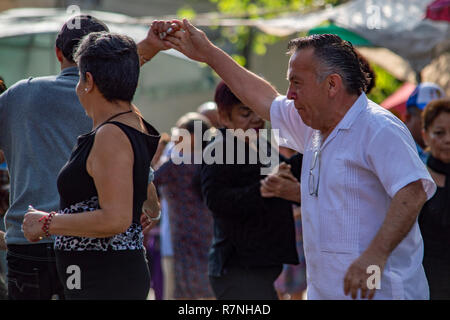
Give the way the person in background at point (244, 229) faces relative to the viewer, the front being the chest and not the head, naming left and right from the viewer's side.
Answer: facing the viewer and to the right of the viewer

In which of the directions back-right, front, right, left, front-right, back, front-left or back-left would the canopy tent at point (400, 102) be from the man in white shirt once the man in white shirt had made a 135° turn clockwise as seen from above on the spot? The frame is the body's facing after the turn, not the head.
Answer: front

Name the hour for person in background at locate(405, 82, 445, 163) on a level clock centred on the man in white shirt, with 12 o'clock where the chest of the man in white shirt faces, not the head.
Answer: The person in background is roughly at 5 o'clock from the man in white shirt.

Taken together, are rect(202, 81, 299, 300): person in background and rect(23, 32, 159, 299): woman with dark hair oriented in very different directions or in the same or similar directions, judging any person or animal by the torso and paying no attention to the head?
very different directions

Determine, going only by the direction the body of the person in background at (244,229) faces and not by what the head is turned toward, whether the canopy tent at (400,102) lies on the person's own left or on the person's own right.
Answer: on the person's own left

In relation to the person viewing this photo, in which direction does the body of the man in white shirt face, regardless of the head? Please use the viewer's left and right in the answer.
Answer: facing the viewer and to the left of the viewer

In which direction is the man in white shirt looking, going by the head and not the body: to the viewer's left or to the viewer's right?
to the viewer's left

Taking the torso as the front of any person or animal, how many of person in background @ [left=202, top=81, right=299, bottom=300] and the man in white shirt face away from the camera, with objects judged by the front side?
0

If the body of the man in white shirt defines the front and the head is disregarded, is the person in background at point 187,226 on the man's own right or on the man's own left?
on the man's own right
